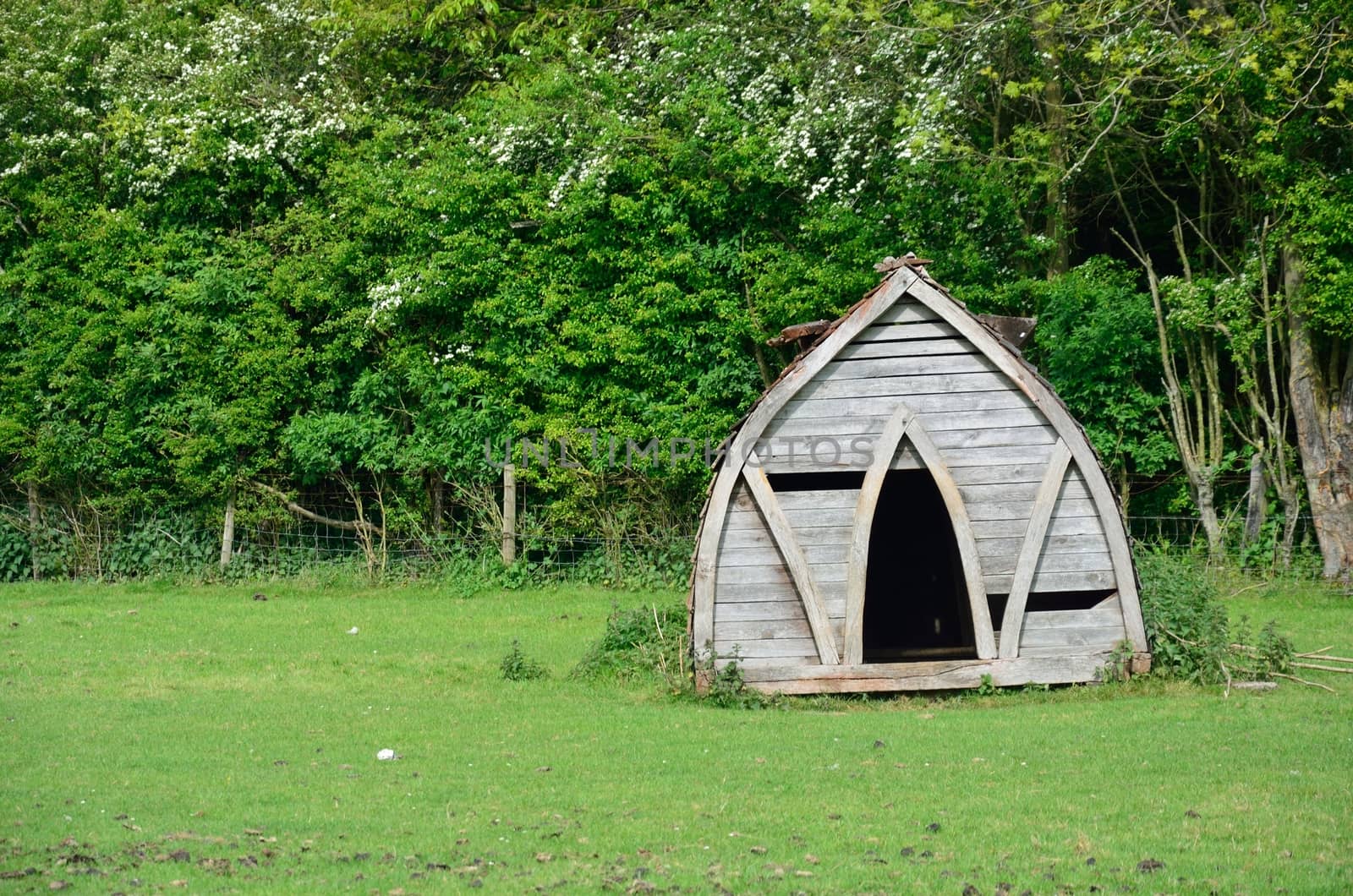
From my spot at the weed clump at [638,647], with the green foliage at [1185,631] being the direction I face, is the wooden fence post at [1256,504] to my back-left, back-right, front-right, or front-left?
front-left

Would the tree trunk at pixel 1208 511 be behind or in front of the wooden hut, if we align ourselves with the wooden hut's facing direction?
behind

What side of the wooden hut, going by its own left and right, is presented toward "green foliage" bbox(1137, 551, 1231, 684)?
left

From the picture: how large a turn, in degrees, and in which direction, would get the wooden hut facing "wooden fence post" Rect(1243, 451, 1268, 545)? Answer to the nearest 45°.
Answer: approximately 135° to its left

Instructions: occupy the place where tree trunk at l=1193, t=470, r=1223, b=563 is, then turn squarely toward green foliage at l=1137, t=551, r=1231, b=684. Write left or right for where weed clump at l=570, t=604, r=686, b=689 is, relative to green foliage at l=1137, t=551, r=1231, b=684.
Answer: right

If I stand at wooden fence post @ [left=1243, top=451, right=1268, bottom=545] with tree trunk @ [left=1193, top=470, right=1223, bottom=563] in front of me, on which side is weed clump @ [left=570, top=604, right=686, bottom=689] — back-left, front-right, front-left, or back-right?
front-left

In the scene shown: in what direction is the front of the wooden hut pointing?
toward the camera

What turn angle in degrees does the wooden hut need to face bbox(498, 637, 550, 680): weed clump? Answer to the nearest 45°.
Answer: approximately 90° to its right

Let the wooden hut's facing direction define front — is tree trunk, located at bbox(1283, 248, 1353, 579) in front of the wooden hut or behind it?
behind

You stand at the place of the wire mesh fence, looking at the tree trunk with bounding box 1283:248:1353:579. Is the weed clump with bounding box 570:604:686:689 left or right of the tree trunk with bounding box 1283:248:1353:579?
right
